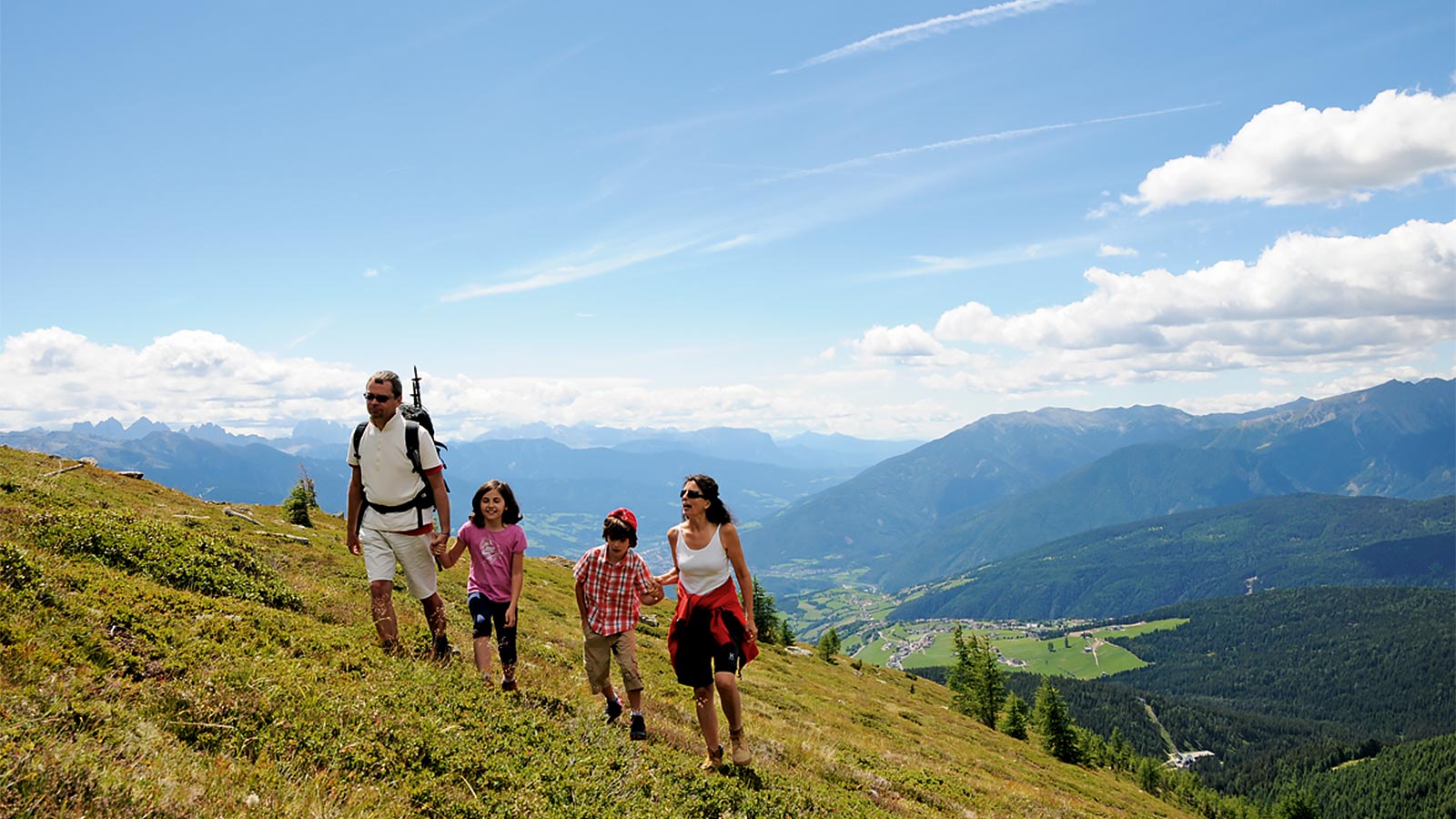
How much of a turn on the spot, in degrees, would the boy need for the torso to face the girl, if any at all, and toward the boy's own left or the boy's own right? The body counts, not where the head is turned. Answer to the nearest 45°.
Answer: approximately 135° to the boy's own right

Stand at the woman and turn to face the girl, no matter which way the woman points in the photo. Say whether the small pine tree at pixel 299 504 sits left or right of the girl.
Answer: right

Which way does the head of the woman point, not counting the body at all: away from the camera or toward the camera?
toward the camera

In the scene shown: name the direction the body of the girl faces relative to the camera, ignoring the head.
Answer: toward the camera

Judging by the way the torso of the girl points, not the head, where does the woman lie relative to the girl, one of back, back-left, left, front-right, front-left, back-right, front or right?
front-left

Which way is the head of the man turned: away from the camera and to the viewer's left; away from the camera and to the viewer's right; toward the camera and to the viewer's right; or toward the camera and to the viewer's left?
toward the camera and to the viewer's left

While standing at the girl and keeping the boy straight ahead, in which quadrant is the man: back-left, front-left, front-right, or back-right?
back-right

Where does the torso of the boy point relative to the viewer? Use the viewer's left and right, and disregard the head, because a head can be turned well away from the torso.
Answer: facing the viewer

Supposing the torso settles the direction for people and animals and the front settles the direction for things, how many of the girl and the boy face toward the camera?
2

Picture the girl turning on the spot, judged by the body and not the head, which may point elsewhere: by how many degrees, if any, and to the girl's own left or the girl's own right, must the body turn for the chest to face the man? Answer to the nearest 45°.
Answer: approximately 90° to the girl's own right

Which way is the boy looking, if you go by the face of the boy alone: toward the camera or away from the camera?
toward the camera

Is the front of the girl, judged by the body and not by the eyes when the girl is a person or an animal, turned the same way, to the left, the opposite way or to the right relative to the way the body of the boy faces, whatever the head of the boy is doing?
the same way

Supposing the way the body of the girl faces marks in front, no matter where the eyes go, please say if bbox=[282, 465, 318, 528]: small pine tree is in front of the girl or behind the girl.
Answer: behind

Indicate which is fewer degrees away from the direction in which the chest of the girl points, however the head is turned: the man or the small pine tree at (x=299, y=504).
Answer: the man

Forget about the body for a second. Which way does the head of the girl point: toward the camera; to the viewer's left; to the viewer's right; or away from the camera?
toward the camera
